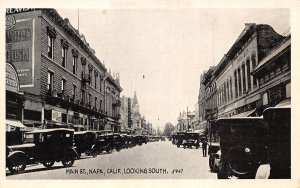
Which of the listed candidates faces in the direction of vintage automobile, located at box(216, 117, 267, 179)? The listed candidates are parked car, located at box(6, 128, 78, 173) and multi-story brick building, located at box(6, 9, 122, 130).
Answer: the multi-story brick building

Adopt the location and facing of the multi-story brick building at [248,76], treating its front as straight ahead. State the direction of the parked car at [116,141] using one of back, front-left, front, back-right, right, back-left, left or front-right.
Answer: front

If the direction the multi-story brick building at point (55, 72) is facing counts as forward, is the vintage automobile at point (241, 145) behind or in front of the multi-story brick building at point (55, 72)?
in front

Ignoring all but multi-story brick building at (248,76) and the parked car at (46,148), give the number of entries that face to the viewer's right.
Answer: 0

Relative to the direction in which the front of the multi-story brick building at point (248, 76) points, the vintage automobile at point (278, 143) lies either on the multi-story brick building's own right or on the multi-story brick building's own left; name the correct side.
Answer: on the multi-story brick building's own left

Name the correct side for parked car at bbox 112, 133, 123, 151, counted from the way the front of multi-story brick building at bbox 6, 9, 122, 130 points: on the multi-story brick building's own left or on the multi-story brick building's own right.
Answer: on the multi-story brick building's own left
